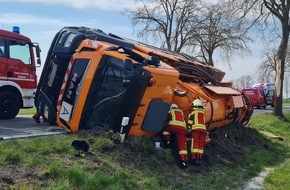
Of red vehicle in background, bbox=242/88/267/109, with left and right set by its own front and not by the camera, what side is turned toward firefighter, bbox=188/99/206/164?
right

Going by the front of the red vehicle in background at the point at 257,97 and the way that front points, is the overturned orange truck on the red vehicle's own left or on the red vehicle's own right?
on the red vehicle's own right

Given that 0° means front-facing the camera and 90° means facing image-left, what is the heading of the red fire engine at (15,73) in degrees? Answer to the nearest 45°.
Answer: approximately 270°

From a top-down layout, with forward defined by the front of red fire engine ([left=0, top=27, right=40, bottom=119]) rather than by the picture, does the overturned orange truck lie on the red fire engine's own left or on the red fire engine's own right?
on the red fire engine's own right

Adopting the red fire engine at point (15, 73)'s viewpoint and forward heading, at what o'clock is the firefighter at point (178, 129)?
The firefighter is roughly at 2 o'clock from the red fire engine.

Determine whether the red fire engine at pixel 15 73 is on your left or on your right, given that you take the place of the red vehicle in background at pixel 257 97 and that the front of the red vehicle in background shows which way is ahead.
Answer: on your right

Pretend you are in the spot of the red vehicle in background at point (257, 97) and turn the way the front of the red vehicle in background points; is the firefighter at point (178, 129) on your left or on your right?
on your right

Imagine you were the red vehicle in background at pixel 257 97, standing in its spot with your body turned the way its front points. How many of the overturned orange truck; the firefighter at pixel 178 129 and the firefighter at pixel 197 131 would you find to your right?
3
